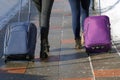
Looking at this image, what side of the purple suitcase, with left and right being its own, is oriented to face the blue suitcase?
right

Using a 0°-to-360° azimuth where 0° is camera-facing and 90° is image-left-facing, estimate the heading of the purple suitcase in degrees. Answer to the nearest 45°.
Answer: approximately 0°
